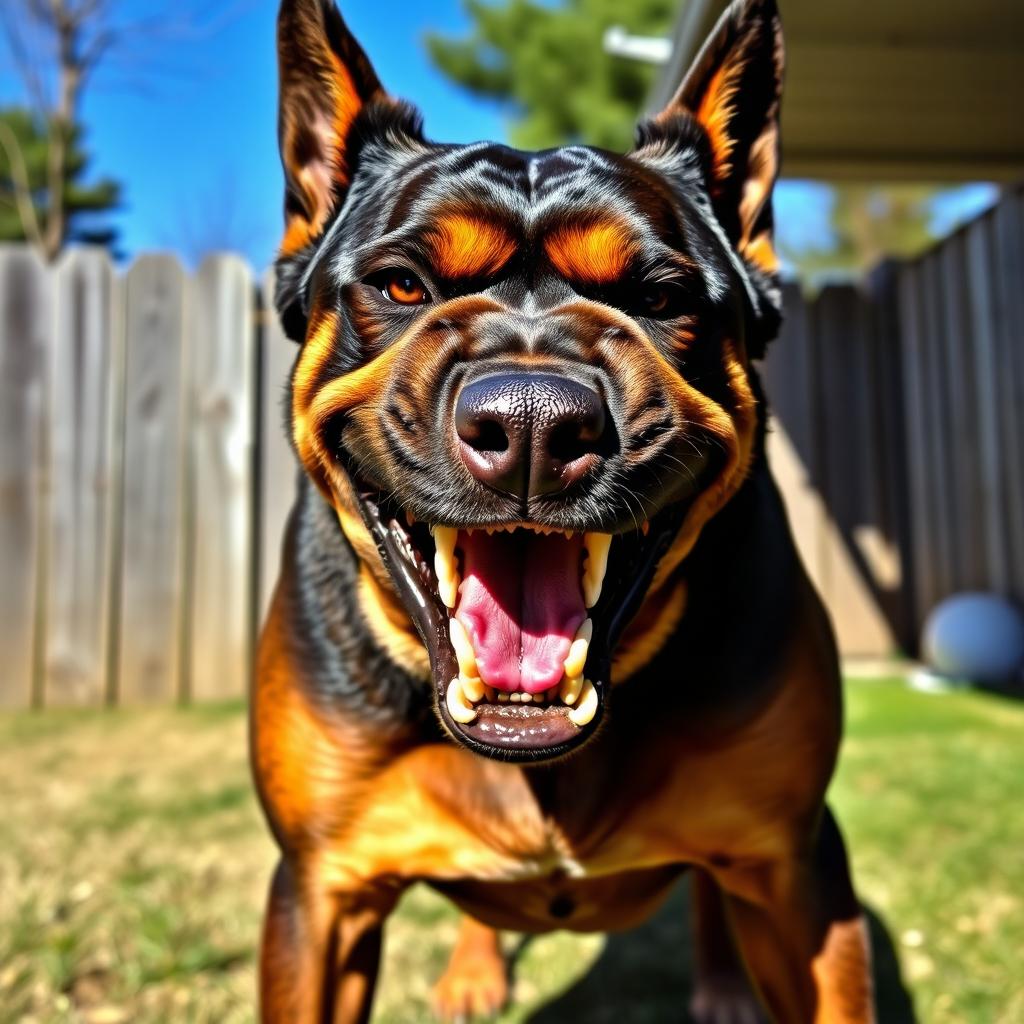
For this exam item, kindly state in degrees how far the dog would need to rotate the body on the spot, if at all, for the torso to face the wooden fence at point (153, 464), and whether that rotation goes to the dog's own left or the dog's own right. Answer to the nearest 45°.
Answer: approximately 135° to the dog's own right

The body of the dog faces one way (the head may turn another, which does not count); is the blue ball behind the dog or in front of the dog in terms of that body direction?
behind

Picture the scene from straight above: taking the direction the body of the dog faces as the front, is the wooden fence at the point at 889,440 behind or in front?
behind

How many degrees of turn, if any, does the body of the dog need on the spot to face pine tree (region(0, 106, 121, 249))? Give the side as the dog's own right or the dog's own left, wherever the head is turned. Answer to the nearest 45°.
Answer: approximately 135° to the dog's own right

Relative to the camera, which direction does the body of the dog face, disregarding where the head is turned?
toward the camera
